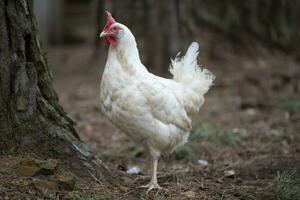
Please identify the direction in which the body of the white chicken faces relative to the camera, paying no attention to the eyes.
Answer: to the viewer's left

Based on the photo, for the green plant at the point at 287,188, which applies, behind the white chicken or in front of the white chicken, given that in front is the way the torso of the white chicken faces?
behind

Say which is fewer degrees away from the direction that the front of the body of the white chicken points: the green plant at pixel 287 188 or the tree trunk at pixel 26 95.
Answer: the tree trunk
